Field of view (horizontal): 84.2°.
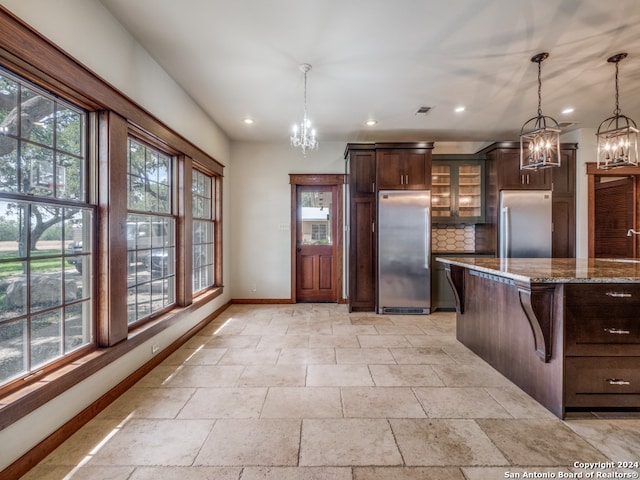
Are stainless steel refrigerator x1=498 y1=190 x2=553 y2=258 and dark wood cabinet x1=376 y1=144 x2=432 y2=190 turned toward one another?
no

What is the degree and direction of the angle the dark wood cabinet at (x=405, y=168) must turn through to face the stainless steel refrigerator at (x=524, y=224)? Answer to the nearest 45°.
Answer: approximately 90° to its left

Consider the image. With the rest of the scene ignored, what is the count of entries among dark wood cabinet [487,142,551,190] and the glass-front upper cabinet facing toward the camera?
2

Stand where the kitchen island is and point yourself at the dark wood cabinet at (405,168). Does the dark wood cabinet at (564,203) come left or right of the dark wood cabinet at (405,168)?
right

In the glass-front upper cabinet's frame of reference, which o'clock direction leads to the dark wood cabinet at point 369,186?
The dark wood cabinet is roughly at 2 o'clock from the glass-front upper cabinet.

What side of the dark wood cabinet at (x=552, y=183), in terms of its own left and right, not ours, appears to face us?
front

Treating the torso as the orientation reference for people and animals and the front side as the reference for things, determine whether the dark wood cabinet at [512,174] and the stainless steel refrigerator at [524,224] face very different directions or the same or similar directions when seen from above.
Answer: same or similar directions

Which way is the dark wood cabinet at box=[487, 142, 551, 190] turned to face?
toward the camera

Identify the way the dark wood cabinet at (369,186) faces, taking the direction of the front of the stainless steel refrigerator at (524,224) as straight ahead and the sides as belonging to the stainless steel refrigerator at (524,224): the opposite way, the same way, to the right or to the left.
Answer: the same way

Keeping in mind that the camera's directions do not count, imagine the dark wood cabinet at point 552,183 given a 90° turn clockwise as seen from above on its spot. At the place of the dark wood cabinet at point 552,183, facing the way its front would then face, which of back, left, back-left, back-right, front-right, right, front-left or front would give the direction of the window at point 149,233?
front-left

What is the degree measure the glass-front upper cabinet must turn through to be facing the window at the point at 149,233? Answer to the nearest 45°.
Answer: approximately 45° to its right

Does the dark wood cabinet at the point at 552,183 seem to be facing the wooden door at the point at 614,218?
no

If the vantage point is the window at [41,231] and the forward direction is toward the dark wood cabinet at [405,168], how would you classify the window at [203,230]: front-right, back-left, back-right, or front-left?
front-left

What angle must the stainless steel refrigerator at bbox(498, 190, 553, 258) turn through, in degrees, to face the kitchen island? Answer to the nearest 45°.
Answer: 0° — it already faces it

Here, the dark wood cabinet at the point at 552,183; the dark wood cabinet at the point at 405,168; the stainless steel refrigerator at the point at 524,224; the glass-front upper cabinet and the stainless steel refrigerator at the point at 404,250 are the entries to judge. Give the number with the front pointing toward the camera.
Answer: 5

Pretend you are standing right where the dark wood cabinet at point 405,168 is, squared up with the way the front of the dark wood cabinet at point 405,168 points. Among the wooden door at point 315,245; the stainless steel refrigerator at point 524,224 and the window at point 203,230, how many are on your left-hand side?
1

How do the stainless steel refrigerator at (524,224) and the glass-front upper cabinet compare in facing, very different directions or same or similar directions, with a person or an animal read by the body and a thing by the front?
same or similar directions

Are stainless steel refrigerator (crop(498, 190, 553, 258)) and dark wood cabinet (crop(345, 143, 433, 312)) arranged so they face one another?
no

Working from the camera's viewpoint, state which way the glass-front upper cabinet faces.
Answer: facing the viewer

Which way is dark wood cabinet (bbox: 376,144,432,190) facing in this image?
toward the camera

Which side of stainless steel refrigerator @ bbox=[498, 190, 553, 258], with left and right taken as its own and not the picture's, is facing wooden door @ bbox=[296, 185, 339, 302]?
right

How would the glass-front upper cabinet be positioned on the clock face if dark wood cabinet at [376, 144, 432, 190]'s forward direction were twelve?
The glass-front upper cabinet is roughly at 8 o'clock from the dark wood cabinet.
